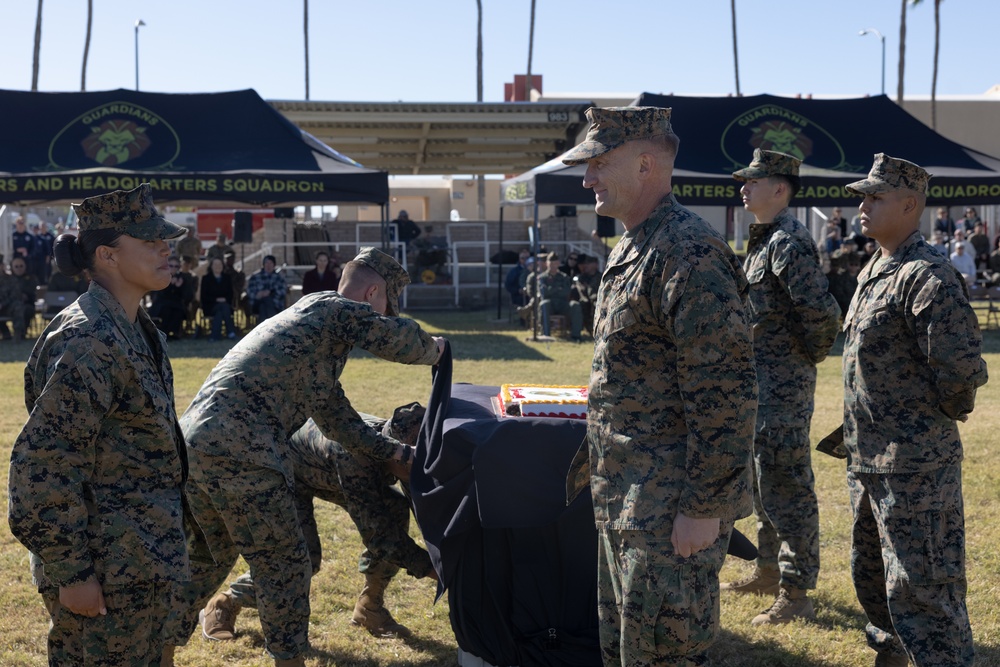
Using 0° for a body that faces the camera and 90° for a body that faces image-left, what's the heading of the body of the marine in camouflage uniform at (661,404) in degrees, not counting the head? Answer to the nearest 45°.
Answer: approximately 90°

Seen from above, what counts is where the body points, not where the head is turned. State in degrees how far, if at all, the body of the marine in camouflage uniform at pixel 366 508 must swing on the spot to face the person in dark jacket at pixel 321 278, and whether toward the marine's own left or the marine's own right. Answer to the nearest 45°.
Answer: approximately 90° to the marine's own left

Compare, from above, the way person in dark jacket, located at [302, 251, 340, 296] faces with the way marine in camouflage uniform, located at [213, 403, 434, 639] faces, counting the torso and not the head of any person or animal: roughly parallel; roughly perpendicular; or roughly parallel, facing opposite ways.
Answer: roughly perpendicular

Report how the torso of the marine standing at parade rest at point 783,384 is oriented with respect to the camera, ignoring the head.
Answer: to the viewer's left

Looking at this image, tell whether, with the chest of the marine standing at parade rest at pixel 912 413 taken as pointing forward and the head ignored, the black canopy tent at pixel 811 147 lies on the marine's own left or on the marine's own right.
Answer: on the marine's own right

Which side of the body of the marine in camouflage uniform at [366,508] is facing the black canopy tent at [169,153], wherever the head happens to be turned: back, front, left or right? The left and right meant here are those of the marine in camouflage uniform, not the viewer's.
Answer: left

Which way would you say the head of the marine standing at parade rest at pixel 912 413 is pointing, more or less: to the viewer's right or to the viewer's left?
to the viewer's left

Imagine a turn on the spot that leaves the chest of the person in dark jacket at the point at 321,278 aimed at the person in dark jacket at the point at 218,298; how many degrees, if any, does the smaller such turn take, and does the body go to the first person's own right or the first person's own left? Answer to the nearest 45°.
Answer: approximately 90° to the first person's own right

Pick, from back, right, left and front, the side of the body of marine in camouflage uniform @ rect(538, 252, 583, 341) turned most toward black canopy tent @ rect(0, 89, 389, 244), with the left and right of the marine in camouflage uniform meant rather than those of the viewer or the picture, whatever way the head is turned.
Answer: right

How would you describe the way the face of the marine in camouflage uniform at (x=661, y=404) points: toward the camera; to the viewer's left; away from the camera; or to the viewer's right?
to the viewer's left

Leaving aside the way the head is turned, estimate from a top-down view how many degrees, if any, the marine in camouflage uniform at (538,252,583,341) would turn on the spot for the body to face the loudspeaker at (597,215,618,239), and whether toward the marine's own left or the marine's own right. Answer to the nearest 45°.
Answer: approximately 180°

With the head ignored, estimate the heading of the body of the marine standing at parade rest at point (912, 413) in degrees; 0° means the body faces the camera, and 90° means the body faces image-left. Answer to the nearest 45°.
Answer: approximately 45°

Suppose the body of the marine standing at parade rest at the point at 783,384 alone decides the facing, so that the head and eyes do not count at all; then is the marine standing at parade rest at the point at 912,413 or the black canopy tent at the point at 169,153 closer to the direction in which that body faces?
the black canopy tent

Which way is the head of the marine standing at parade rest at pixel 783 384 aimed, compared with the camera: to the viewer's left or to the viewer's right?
to the viewer's left
